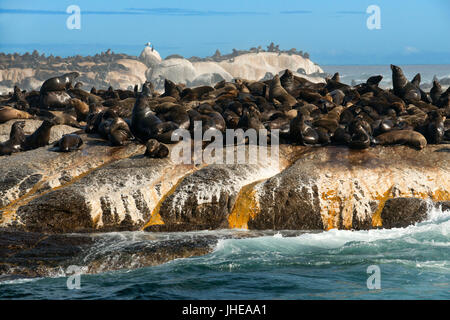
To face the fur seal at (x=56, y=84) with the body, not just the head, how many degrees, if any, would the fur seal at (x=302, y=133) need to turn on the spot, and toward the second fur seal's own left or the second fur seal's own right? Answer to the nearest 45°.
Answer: approximately 45° to the second fur seal's own right

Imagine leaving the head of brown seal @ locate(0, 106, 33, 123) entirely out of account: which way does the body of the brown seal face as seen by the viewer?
to the viewer's left

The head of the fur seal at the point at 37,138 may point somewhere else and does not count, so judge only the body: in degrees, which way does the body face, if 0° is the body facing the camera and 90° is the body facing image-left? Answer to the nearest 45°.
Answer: approximately 270°

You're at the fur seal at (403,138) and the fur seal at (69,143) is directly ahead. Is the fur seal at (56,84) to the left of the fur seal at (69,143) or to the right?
right

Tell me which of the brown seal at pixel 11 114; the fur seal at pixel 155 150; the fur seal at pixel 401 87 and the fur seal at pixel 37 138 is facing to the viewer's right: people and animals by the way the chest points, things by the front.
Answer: the fur seal at pixel 37 138
